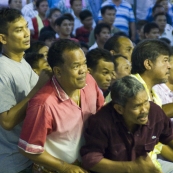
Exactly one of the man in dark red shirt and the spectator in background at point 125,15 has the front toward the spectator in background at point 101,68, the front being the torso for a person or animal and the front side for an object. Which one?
the spectator in background at point 125,15

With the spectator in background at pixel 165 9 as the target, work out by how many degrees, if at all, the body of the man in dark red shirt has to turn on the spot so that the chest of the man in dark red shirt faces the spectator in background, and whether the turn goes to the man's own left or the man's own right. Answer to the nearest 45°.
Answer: approximately 135° to the man's own left

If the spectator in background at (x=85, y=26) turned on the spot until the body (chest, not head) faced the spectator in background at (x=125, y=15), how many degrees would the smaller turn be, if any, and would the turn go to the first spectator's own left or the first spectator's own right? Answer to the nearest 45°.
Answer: approximately 90° to the first spectator's own left

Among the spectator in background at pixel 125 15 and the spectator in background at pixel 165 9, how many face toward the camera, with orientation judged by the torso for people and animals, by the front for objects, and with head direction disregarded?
2

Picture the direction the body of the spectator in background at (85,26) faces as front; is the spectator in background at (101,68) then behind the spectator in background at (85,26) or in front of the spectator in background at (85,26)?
in front

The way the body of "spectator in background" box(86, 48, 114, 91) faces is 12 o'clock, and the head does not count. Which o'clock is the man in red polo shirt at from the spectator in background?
The man in red polo shirt is roughly at 2 o'clock from the spectator in background.

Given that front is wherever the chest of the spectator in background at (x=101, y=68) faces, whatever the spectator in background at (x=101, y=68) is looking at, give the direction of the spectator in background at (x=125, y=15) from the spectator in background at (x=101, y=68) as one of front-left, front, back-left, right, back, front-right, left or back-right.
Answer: back-left

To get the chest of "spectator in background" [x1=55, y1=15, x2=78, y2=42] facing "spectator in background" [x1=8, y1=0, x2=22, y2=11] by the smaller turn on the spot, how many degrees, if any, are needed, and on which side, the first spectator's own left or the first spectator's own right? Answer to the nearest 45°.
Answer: approximately 180°

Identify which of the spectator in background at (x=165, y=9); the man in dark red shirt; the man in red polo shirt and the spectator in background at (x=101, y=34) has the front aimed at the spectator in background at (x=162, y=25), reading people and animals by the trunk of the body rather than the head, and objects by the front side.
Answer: the spectator in background at (x=165, y=9)

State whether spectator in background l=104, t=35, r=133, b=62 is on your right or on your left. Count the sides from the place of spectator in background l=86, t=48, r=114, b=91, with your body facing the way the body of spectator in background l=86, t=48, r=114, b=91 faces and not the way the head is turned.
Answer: on your left
